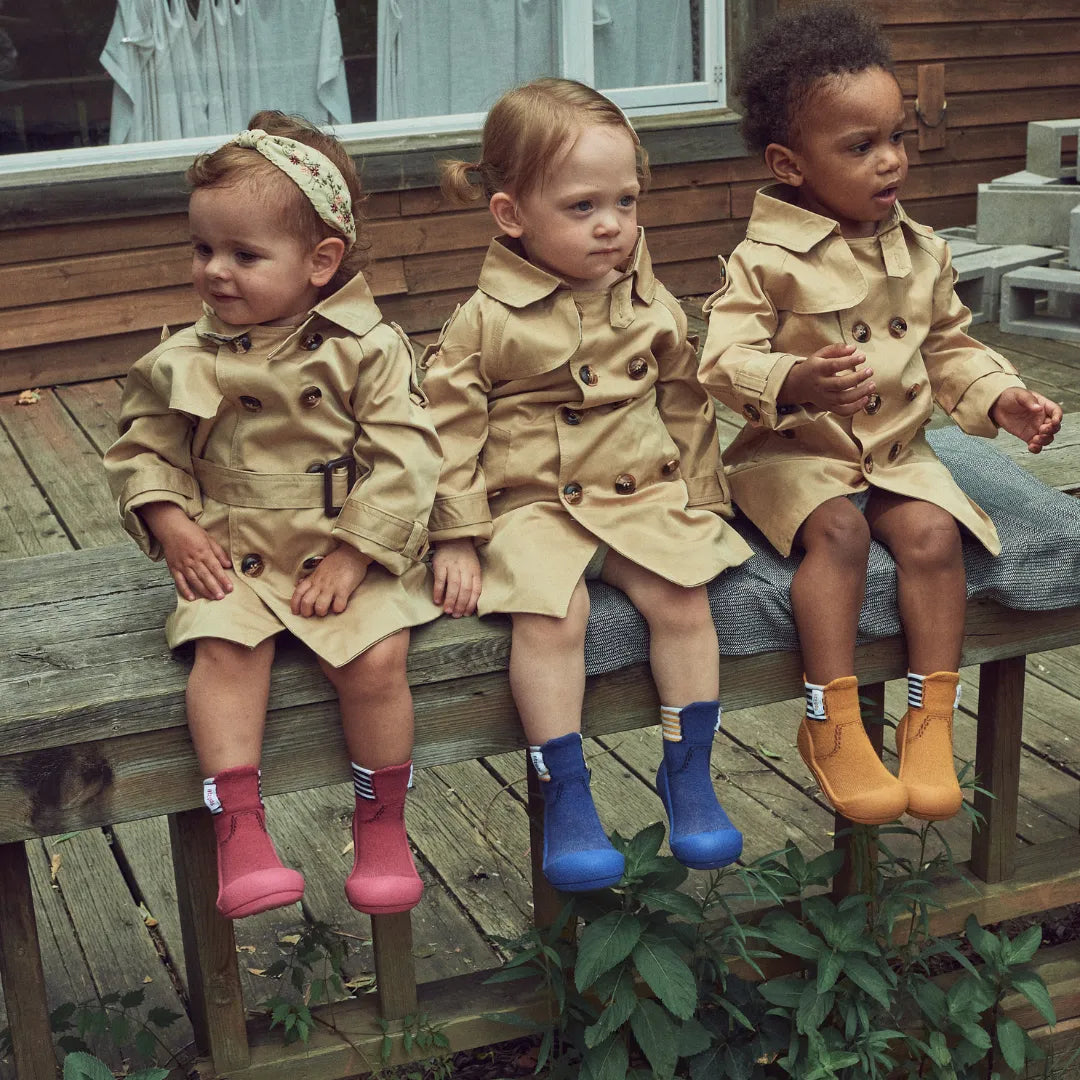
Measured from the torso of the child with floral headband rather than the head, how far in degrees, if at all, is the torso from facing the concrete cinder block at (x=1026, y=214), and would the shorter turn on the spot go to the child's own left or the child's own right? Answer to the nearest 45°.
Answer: approximately 135° to the child's own left

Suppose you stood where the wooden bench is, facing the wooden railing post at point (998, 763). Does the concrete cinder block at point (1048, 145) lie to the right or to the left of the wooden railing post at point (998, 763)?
left

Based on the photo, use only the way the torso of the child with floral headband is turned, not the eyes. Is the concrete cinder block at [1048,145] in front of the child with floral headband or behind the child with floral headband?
behind

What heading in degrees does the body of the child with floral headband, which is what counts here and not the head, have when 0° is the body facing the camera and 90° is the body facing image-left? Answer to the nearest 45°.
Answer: approximately 0°

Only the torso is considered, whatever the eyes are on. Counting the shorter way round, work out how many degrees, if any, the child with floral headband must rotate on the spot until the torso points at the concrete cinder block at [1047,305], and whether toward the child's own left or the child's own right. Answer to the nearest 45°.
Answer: approximately 135° to the child's own left
